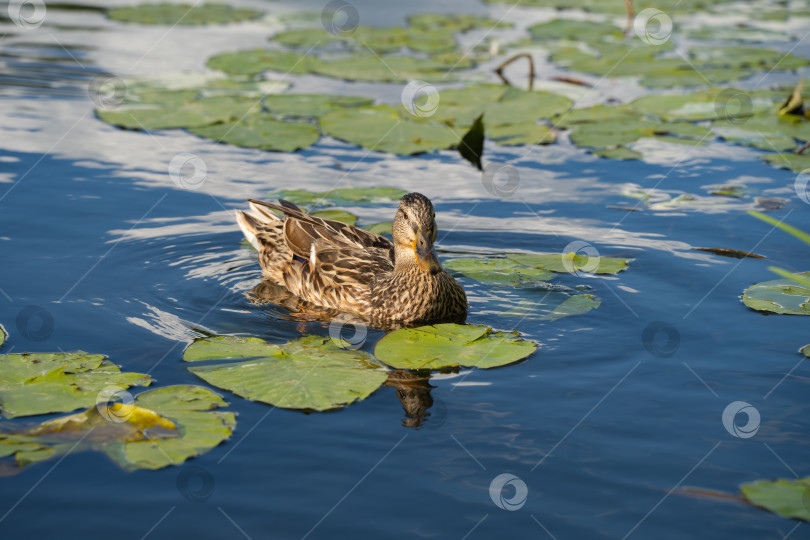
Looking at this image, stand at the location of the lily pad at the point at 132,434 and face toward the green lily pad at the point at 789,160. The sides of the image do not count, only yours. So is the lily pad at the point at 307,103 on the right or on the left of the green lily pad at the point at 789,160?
left

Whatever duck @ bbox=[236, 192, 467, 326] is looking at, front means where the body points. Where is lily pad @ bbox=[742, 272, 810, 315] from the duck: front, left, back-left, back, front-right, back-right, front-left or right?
front-left

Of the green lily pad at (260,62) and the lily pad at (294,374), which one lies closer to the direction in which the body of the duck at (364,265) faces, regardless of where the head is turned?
the lily pad

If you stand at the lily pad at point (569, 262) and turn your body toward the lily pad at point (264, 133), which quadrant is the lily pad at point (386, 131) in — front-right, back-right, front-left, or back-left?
front-right

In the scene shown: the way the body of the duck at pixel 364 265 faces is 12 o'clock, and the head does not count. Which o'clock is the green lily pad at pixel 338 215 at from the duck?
The green lily pad is roughly at 7 o'clock from the duck.

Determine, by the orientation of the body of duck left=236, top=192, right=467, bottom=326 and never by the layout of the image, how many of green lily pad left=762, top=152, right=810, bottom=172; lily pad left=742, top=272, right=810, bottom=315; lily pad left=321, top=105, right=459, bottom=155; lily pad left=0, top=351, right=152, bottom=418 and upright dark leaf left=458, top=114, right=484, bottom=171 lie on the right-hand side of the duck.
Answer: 1

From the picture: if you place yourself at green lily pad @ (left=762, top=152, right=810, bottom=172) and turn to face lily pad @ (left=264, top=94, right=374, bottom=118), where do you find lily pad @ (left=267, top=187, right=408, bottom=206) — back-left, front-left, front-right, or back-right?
front-left

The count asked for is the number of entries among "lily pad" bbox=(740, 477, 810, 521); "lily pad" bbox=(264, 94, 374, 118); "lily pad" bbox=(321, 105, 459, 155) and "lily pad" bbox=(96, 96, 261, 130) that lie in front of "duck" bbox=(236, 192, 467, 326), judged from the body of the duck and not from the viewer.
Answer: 1

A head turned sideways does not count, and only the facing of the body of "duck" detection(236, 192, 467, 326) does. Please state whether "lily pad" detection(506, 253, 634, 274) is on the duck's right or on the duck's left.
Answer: on the duck's left

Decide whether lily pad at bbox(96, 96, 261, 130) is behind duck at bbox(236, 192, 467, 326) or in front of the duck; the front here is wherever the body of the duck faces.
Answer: behind

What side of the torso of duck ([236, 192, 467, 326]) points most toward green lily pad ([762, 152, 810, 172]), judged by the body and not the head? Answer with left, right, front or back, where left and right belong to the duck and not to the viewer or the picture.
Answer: left

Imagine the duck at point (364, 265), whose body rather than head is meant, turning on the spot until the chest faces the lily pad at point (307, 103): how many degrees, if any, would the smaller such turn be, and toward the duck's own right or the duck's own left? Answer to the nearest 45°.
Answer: approximately 135° to the duck's own left

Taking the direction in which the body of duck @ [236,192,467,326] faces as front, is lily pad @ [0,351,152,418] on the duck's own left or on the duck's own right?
on the duck's own right

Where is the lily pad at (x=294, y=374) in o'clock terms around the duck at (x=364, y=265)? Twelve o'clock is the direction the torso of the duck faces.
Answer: The lily pad is roughly at 2 o'clock from the duck.

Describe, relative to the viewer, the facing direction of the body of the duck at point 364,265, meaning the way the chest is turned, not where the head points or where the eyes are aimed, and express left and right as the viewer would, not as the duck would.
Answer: facing the viewer and to the right of the viewer
